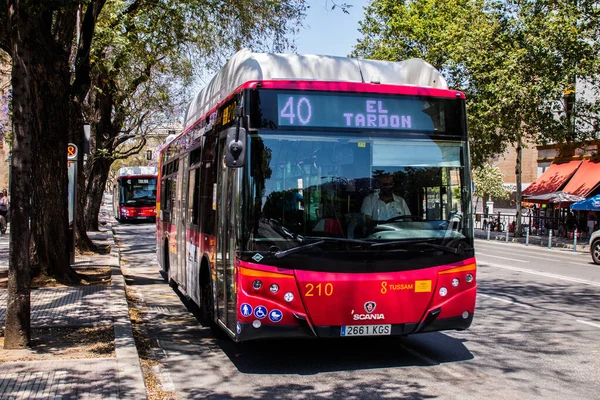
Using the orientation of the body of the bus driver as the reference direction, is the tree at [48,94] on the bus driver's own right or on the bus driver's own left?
on the bus driver's own right

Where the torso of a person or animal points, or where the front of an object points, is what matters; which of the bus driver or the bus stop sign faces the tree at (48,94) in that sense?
the bus stop sign

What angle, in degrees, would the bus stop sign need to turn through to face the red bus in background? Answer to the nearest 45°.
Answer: approximately 180°

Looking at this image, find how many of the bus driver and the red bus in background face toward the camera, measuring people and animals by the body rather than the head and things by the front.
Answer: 2

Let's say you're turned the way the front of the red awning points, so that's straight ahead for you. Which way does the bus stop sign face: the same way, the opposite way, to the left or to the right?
to the left

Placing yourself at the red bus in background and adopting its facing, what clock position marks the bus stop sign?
The bus stop sign is roughly at 12 o'clock from the red bus in background.

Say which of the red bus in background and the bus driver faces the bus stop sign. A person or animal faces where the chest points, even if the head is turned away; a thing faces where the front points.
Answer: the red bus in background

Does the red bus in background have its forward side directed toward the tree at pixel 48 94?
yes

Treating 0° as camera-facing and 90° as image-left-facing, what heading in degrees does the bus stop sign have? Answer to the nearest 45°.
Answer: approximately 0°

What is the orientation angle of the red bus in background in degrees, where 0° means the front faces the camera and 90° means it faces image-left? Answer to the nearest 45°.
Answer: approximately 0°
